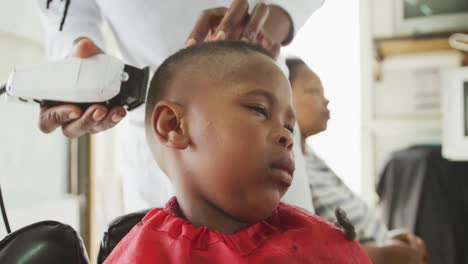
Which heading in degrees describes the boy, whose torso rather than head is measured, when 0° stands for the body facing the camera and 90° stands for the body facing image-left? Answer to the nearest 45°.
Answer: approximately 315°

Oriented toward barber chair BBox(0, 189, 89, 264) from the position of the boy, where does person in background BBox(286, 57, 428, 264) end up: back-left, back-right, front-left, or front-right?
back-right
